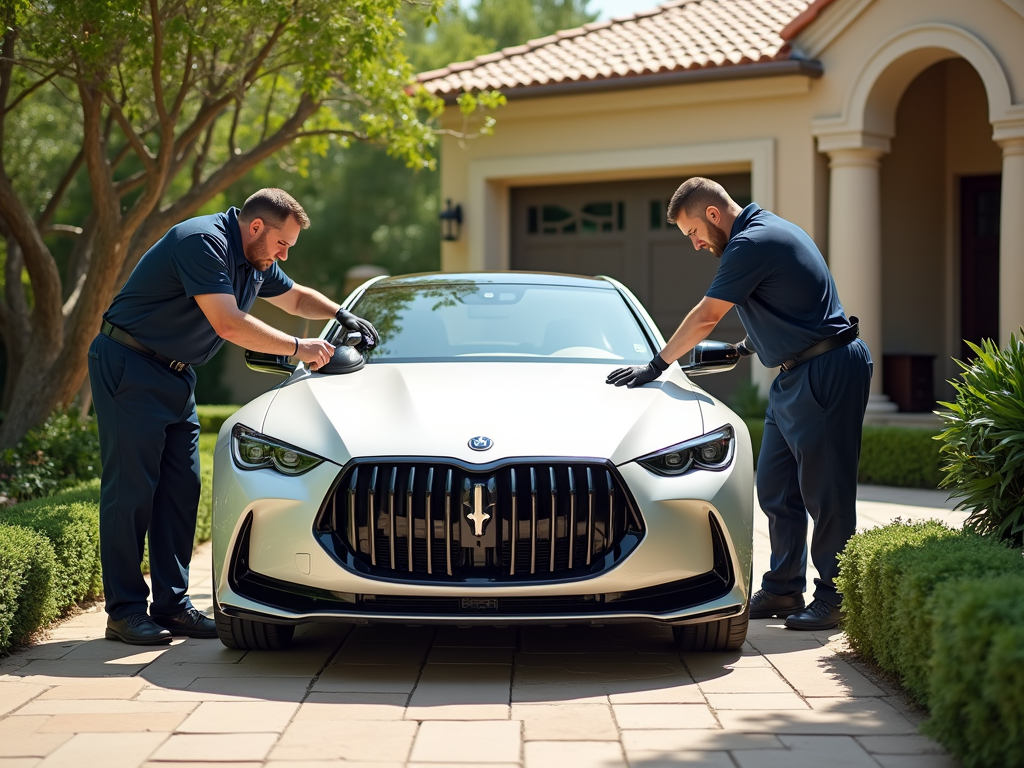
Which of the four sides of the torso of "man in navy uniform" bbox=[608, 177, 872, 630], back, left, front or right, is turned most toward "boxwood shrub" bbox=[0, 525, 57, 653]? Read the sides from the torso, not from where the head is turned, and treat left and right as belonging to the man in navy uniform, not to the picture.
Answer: front

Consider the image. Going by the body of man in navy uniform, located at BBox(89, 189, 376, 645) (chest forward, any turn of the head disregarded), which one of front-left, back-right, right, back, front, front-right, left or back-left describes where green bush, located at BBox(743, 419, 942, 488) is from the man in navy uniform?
front-left

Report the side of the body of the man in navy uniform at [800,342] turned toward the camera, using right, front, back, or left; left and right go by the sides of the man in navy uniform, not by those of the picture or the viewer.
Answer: left

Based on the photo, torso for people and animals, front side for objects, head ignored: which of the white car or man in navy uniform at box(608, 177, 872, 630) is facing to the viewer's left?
the man in navy uniform

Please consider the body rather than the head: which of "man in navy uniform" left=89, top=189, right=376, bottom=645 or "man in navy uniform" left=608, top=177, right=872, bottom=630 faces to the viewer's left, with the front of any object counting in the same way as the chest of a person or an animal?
"man in navy uniform" left=608, top=177, right=872, bottom=630

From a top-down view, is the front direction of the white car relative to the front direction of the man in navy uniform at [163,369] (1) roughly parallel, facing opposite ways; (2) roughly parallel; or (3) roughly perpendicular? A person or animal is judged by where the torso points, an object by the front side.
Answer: roughly perpendicular

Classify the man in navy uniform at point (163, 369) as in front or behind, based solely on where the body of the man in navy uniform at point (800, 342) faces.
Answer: in front

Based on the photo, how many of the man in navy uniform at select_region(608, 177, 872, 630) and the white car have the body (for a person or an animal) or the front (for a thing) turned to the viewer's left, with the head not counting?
1

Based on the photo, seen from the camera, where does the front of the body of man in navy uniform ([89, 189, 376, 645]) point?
to the viewer's right

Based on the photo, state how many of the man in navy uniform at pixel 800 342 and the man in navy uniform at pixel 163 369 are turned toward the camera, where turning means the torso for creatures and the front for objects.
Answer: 0

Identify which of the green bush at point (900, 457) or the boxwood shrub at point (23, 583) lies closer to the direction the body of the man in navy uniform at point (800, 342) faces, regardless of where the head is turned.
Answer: the boxwood shrub

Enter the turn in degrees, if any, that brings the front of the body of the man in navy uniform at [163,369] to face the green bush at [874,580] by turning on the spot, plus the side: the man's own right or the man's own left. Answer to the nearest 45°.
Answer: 0° — they already face it

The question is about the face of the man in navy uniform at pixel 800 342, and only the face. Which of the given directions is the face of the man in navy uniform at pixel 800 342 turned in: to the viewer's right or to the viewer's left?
to the viewer's left

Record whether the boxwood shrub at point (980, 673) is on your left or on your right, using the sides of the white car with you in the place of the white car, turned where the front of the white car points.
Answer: on your left

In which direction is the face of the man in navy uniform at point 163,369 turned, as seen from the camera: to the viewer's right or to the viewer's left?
to the viewer's right

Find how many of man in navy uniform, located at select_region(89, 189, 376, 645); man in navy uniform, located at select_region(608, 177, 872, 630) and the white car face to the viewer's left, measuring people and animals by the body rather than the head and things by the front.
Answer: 1

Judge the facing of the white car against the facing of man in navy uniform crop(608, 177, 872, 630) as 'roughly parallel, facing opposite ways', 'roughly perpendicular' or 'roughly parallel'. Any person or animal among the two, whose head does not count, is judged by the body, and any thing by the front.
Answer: roughly perpendicular

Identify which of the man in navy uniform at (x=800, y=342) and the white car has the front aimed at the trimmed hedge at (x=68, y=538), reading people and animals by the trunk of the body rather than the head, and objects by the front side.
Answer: the man in navy uniform
